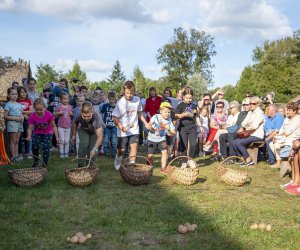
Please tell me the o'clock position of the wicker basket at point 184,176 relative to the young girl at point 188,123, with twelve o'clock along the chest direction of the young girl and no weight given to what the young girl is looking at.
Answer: The wicker basket is roughly at 12 o'clock from the young girl.

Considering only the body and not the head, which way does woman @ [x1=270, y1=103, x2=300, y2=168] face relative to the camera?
to the viewer's left

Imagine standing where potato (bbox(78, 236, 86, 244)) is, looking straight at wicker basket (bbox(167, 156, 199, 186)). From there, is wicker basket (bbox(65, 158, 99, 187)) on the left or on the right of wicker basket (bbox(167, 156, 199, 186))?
left

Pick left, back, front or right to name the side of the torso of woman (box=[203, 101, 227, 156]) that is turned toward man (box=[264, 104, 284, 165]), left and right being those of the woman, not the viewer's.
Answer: left

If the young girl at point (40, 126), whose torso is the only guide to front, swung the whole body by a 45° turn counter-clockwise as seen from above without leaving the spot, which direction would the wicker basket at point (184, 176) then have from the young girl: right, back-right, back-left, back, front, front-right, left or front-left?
front

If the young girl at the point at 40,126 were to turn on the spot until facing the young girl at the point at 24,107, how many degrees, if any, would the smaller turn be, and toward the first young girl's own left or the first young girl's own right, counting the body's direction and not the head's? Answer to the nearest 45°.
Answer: approximately 180°

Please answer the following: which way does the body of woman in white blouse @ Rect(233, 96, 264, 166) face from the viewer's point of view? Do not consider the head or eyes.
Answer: to the viewer's left

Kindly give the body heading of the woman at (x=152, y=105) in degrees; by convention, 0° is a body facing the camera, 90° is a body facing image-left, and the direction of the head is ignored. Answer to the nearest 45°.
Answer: approximately 0°

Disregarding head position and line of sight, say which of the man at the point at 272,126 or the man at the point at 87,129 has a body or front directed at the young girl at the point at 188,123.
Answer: the man at the point at 272,126

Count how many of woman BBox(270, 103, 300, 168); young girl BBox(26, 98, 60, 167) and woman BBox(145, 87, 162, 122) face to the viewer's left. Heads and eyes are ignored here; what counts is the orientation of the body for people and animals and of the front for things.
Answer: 1

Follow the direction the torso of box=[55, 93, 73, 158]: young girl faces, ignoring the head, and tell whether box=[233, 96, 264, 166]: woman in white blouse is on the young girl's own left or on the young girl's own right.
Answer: on the young girl's own left

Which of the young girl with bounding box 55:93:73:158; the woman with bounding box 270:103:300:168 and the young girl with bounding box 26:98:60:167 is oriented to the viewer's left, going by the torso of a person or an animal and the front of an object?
the woman

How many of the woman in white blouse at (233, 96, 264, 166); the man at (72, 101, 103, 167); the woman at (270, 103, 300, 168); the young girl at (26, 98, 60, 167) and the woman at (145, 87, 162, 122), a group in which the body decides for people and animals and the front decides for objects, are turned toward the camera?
3

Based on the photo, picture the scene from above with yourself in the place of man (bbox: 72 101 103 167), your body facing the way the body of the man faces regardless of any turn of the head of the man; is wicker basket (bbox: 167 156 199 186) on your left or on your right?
on your left

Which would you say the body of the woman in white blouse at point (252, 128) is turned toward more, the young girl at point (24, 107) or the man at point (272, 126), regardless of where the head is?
the young girl
